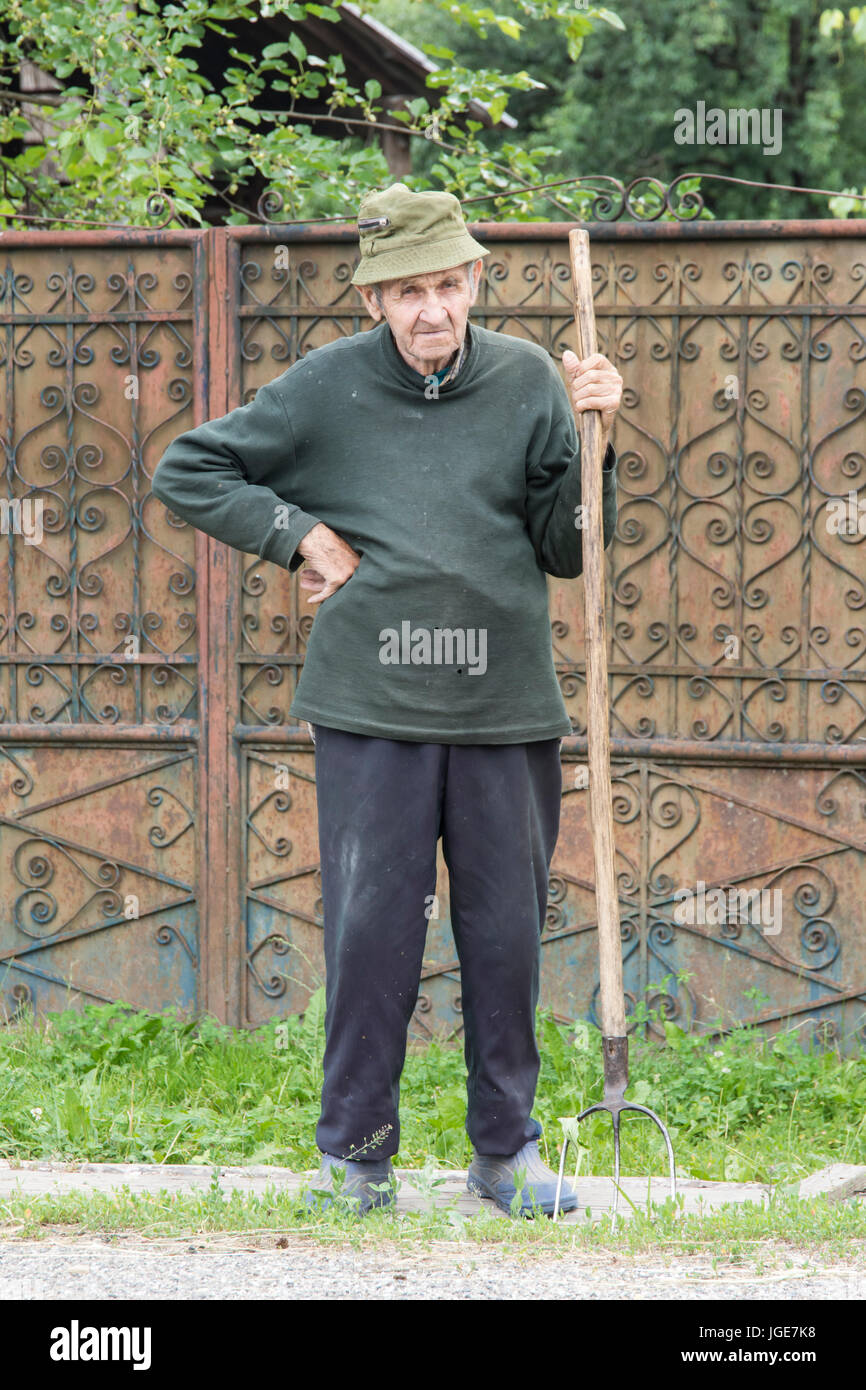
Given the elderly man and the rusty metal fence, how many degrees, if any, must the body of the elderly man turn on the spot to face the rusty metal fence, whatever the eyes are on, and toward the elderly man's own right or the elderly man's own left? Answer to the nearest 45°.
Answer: approximately 180°

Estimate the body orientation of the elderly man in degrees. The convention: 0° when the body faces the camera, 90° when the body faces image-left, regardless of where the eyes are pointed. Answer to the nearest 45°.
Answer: approximately 0°
